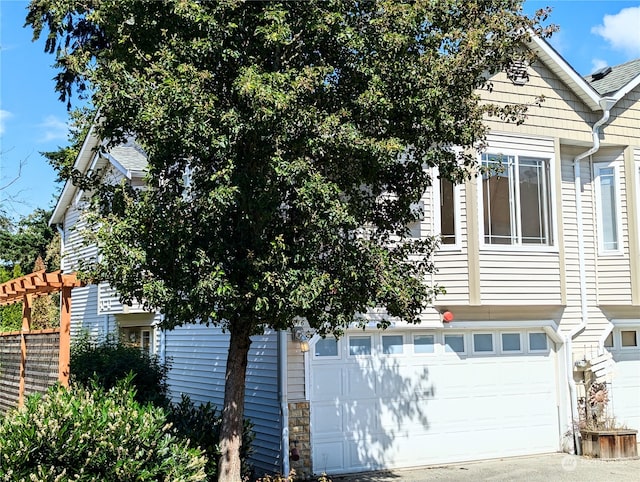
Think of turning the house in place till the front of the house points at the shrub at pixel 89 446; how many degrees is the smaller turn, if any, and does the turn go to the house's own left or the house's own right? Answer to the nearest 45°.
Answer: approximately 45° to the house's own right

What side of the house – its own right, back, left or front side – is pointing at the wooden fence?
right

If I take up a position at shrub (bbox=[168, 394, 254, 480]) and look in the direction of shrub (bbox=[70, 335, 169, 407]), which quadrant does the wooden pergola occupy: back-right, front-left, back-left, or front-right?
front-left

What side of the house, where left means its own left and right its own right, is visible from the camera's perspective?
front

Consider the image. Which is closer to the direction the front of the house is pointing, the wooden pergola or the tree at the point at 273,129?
the tree

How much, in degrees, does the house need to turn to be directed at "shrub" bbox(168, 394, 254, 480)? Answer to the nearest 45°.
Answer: approximately 45° to its right

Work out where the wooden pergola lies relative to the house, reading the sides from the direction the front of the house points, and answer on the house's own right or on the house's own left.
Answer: on the house's own right

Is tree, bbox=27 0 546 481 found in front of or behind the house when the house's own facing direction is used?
in front

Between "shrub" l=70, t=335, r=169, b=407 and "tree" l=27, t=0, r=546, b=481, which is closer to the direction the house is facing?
the tree
